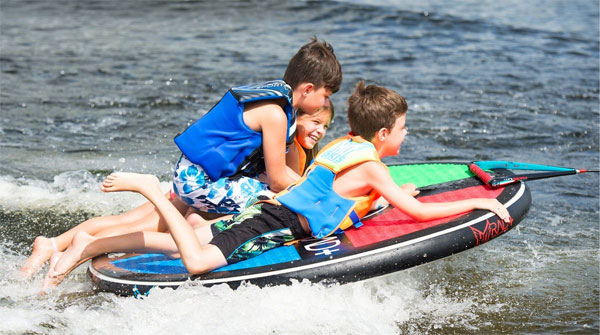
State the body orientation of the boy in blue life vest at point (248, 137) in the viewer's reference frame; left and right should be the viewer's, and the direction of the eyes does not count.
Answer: facing to the right of the viewer
